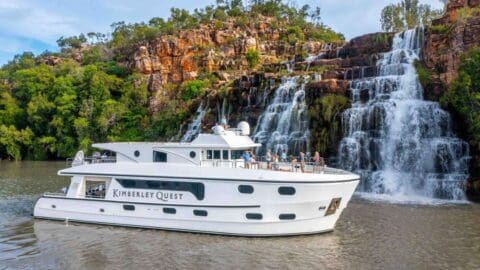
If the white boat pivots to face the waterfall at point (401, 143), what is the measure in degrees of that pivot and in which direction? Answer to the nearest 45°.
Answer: approximately 45° to its left

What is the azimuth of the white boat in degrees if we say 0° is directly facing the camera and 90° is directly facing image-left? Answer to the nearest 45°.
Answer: approximately 270°

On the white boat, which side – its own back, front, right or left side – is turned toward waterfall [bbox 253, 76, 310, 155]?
left

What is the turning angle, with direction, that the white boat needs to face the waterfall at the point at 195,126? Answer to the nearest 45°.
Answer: approximately 90° to its left

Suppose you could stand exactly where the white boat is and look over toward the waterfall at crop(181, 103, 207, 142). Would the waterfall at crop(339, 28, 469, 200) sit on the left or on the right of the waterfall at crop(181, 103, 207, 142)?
right
